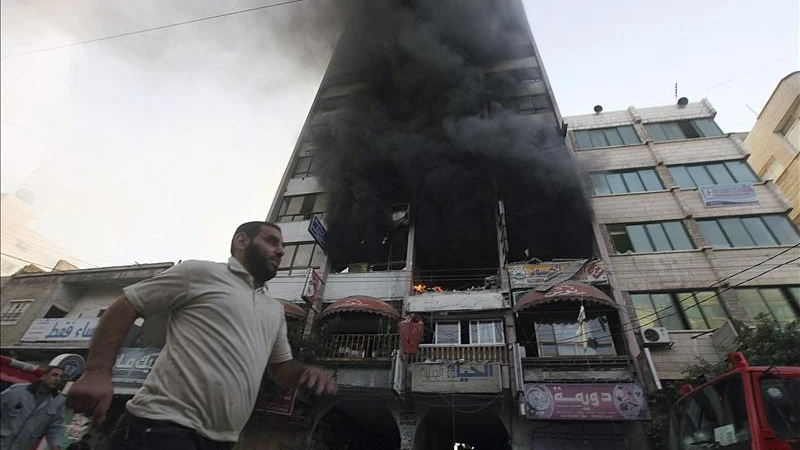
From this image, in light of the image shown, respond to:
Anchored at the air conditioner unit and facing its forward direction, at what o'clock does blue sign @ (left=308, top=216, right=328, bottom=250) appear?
The blue sign is roughly at 2 o'clock from the air conditioner unit.

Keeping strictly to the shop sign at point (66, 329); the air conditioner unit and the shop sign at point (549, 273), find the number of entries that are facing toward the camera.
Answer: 3

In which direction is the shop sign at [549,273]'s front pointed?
toward the camera

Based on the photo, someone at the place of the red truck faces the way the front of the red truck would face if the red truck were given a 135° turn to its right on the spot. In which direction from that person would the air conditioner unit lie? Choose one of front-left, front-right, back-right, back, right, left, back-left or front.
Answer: front

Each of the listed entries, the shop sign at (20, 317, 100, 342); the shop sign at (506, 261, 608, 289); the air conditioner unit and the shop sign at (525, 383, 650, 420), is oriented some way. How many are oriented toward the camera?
4

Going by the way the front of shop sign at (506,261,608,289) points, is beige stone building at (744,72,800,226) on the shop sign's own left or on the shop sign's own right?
on the shop sign's own left

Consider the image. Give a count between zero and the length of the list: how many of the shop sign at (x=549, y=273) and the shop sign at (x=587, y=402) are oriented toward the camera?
2

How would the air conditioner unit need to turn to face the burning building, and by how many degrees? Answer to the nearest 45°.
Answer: approximately 90° to its right

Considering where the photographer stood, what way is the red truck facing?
facing the viewer and to the left of the viewer

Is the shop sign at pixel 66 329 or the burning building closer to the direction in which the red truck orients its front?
the shop sign

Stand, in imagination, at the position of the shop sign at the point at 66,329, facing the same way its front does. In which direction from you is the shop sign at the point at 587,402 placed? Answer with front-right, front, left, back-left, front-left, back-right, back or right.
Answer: front-left

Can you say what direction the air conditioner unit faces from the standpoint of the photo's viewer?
facing the viewer

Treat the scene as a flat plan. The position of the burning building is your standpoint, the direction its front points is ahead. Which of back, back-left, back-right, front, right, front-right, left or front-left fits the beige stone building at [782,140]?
left

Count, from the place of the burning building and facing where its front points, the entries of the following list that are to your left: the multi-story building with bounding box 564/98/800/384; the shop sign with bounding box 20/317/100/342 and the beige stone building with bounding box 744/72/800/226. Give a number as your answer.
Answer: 2

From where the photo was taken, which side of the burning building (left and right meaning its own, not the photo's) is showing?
front
